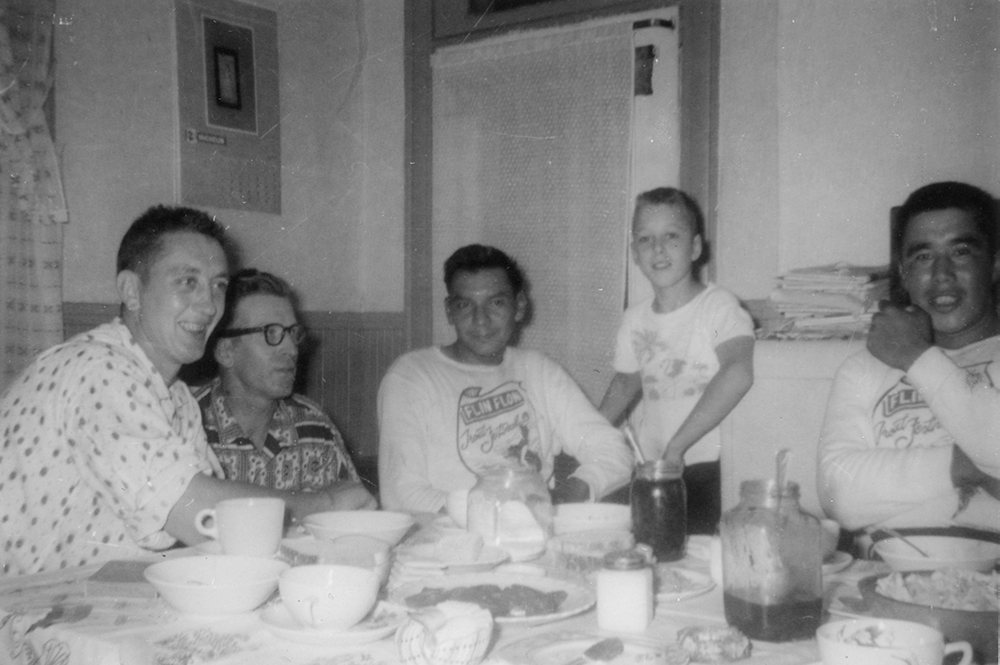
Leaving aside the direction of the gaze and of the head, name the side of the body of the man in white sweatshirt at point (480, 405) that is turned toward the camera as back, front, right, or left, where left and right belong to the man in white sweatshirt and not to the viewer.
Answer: front

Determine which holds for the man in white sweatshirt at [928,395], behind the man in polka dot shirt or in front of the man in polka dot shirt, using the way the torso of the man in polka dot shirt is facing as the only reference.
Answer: in front

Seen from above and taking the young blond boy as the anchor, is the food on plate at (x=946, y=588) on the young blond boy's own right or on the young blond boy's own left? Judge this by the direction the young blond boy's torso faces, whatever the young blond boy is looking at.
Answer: on the young blond boy's own left

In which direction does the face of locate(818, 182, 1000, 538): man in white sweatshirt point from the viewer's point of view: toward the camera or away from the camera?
toward the camera

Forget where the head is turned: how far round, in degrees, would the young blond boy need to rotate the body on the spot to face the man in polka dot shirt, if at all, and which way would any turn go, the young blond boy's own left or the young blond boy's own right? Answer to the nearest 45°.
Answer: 0° — they already face them

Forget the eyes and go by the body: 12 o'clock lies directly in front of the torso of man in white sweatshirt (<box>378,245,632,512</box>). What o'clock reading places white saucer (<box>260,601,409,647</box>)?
The white saucer is roughly at 12 o'clock from the man in white sweatshirt.

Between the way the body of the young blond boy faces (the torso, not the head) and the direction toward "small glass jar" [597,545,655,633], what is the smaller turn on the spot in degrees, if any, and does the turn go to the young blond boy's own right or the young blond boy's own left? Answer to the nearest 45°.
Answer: approximately 45° to the young blond boy's own left

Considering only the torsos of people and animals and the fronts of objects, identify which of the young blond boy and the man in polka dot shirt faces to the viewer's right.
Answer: the man in polka dot shirt

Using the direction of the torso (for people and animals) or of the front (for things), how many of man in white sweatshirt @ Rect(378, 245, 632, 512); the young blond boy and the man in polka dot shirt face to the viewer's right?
1

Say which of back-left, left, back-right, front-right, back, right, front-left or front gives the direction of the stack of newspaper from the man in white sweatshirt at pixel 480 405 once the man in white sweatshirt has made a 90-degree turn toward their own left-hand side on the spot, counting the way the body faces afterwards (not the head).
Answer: front

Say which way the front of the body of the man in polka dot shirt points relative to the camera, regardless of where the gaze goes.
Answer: to the viewer's right

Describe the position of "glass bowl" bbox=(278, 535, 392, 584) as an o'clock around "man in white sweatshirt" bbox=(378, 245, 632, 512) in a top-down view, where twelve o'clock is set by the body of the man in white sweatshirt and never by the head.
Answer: The glass bowl is roughly at 12 o'clock from the man in white sweatshirt.

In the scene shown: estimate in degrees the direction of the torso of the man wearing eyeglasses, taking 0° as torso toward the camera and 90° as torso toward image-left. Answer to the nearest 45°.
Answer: approximately 315°

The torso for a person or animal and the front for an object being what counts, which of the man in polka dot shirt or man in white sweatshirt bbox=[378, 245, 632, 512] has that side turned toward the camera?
the man in white sweatshirt

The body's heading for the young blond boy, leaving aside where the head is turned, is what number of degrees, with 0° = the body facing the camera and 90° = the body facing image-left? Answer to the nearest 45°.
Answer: approximately 45°

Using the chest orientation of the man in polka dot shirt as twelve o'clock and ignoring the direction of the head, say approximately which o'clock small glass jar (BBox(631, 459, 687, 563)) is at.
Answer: The small glass jar is roughly at 1 o'clock from the man in polka dot shirt.
